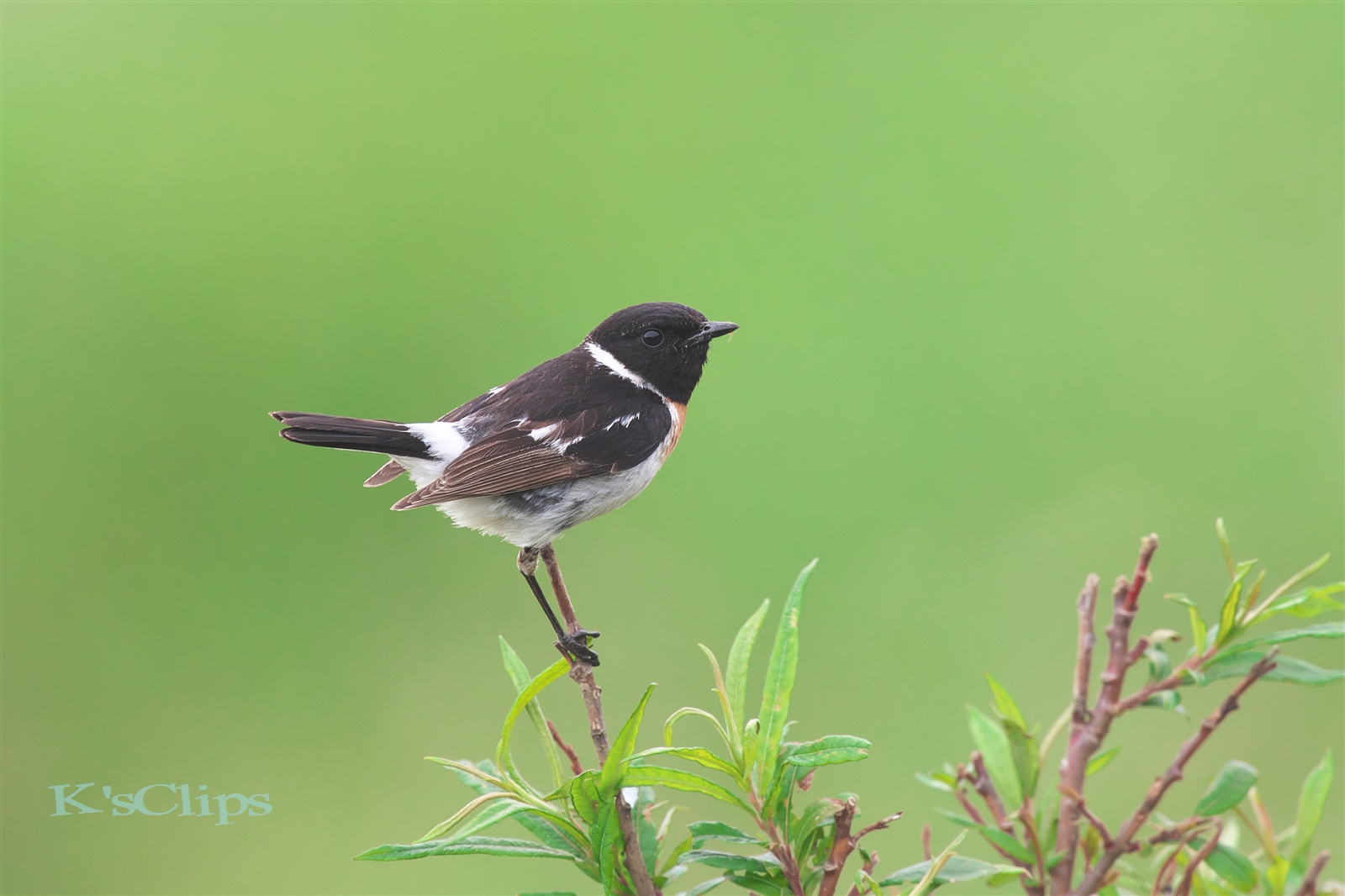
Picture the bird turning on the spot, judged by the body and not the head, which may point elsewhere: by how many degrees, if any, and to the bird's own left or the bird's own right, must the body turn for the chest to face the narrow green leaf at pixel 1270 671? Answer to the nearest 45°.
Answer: approximately 45° to the bird's own right

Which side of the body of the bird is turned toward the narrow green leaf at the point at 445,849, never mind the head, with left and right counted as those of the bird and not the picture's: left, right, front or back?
back

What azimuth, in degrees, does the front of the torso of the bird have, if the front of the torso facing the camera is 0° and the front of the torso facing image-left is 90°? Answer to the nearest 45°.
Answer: approximately 270°
